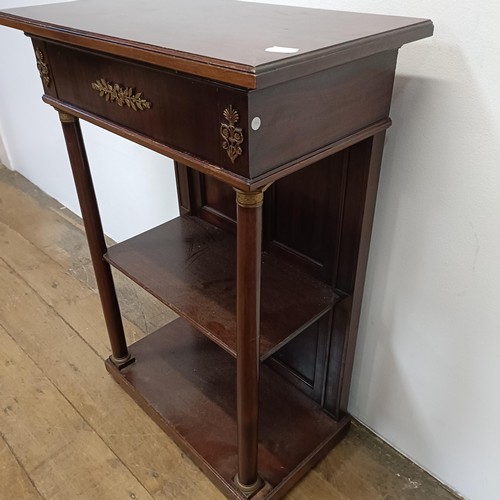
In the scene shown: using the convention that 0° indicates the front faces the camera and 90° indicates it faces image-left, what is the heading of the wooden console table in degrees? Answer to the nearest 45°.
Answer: approximately 45°
